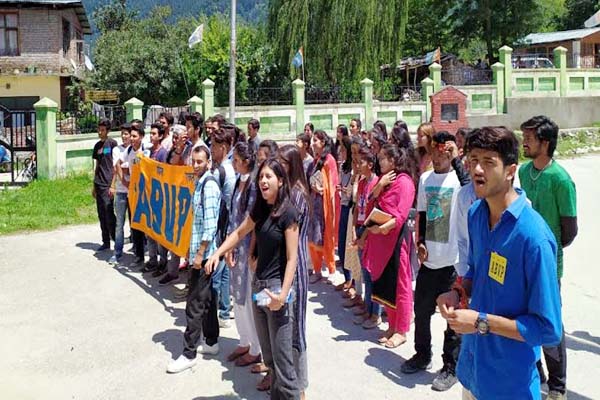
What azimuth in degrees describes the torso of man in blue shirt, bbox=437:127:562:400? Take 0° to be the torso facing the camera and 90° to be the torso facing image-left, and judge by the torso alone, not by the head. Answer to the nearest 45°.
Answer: approximately 45°

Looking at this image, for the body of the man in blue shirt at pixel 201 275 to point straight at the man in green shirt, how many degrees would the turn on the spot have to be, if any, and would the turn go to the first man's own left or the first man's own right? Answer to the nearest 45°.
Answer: approximately 90° to the first man's own left

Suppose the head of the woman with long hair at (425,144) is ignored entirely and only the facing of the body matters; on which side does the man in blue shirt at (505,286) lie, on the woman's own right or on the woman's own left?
on the woman's own left

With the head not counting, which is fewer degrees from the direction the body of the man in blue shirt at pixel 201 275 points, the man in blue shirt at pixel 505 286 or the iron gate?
the man in blue shirt

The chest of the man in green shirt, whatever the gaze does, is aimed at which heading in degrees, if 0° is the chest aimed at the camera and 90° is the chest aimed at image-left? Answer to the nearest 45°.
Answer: approximately 45°
